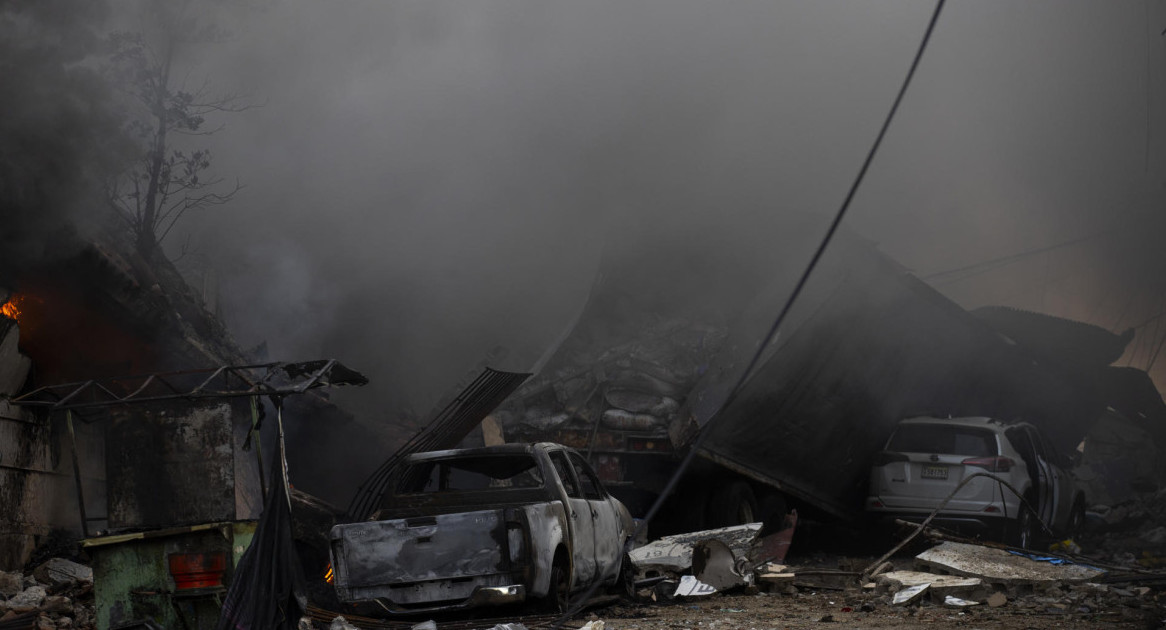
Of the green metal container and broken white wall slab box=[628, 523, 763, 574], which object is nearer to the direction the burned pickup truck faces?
the broken white wall slab

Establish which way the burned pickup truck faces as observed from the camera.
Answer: facing away from the viewer and to the right of the viewer

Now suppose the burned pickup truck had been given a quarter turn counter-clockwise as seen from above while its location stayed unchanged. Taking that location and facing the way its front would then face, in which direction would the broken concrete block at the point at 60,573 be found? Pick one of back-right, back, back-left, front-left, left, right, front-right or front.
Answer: front

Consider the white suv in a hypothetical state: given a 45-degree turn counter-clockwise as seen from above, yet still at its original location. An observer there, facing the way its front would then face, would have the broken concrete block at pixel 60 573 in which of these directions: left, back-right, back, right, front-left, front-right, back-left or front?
back-left

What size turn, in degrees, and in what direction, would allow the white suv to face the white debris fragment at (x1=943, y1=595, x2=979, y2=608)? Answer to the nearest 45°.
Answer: approximately 135° to its right

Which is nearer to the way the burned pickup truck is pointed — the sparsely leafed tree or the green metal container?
the sparsely leafed tree

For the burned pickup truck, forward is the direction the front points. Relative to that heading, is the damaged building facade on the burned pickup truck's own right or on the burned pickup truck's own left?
on the burned pickup truck's own left

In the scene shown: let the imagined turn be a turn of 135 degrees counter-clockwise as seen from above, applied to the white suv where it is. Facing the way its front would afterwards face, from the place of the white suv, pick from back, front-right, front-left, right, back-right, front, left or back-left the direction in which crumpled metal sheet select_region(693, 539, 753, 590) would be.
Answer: front-left

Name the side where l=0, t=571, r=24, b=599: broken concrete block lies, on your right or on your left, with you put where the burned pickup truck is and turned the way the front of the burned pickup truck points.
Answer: on your left

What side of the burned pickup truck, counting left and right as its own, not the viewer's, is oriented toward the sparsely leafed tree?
front

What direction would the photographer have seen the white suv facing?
facing away from the viewer and to the right of the viewer
